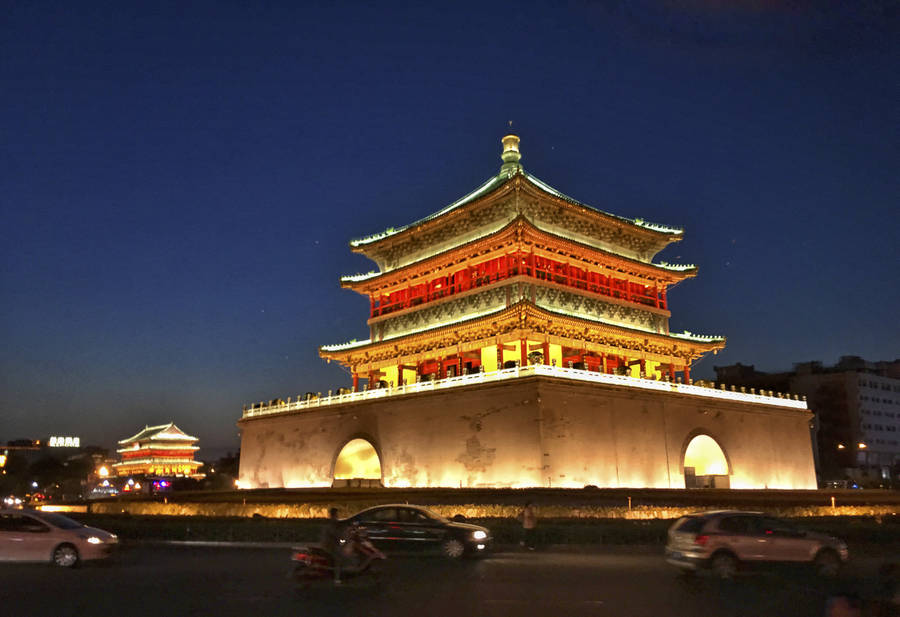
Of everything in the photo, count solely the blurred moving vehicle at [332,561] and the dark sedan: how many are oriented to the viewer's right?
2

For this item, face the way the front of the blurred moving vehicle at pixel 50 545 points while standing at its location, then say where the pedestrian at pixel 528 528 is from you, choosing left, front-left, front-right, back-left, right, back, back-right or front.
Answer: front-left

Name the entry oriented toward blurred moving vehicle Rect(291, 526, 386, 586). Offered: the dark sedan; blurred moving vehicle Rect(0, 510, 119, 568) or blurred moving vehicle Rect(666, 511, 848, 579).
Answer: blurred moving vehicle Rect(0, 510, 119, 568)

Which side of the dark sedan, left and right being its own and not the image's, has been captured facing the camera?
right

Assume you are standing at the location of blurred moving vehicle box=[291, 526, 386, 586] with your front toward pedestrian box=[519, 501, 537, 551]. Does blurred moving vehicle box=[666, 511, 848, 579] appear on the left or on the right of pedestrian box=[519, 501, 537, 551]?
right

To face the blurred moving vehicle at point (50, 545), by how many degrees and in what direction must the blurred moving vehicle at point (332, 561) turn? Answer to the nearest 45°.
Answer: approximately 135° to its left

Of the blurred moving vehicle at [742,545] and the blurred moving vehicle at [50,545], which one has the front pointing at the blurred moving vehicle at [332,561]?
the blurred moving vehicle at [50,545]

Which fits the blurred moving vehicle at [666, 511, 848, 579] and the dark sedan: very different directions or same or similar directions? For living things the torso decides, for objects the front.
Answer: same or similar directions

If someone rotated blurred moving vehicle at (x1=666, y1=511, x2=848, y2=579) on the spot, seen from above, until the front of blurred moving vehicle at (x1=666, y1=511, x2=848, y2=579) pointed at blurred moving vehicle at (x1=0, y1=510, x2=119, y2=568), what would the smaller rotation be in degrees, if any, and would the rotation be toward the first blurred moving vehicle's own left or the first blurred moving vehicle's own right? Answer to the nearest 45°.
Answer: approximately 135° to the first blurred moving vehicle's own left

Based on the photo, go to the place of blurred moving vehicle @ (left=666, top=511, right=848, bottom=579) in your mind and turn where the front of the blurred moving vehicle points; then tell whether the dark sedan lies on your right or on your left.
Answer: on your left

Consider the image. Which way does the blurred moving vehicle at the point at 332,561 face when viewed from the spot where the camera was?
facing to the right of the viewer

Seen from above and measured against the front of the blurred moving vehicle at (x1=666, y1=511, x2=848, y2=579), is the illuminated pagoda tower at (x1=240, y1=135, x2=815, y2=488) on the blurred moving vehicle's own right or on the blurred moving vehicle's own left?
on the blurred moving vehicle's own left

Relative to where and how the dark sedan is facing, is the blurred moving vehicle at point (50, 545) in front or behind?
behind

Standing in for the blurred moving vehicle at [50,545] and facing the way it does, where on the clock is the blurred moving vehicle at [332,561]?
the blurred moving vehicle at [332,561] is roughly at 12 o'clock from the blurred moving vehicle at [50,545].

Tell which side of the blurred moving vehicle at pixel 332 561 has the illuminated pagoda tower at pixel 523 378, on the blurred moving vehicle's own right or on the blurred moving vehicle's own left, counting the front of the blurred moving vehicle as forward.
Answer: on the blurred moving vehicle's own left

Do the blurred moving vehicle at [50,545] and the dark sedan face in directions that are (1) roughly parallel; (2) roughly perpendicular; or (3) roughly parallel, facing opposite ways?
roughly parallel

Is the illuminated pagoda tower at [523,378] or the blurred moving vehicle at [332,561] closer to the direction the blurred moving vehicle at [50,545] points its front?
the blurred moving vehicle
